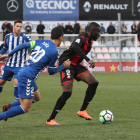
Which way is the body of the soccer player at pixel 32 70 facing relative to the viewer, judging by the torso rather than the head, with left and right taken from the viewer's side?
facing away from the viewer and to the right of the viewer

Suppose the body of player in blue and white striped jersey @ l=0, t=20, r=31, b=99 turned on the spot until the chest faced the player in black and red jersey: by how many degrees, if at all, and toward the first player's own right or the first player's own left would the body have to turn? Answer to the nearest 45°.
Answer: approximately 45° to the first player's own left

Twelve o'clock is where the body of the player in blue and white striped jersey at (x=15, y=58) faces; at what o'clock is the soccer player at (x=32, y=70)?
The soccer player is roughly at 12 o'clock from the player in blue and white striped jersey.

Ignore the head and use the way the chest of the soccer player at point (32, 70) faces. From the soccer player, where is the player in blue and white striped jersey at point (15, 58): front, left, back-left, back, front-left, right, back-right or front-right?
front-left
